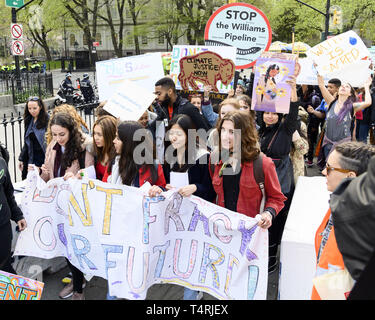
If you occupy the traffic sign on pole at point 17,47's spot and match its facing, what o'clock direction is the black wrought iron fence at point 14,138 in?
The black wrought iron fence is roughly at 12 o'clock from the traffic sign on pole.

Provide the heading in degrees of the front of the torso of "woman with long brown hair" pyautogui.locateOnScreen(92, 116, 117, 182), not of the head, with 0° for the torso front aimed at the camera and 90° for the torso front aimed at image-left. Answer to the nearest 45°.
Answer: approximately 45°

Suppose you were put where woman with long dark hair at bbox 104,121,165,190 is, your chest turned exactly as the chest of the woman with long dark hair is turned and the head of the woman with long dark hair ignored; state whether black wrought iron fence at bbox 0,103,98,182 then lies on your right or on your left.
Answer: on your right

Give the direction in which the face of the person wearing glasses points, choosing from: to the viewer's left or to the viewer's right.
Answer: to the viewer's left

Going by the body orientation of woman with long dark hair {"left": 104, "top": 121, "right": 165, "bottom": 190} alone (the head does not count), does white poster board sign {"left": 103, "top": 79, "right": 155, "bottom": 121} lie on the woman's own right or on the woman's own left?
on the woman's own right

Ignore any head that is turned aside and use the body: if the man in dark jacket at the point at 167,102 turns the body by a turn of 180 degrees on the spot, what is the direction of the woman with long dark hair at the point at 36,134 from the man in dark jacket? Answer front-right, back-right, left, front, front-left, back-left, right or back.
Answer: back-left

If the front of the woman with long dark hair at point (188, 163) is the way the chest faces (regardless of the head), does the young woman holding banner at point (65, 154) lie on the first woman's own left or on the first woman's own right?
on the first woman's own right

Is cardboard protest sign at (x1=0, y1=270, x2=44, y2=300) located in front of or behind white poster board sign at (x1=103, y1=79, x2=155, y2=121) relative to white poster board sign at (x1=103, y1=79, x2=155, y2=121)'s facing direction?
in front

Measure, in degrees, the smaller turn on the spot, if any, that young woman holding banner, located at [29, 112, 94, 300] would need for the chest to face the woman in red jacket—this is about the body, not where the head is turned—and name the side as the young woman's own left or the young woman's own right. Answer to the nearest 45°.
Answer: approximately 90° to the young woman's own left

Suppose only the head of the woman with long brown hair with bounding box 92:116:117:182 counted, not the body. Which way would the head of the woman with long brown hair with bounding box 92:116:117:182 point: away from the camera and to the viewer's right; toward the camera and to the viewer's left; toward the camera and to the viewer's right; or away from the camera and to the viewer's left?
toward the camera and to the viewer's left

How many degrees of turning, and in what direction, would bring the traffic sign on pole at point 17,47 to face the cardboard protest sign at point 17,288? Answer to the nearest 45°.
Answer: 0° — it already faces it

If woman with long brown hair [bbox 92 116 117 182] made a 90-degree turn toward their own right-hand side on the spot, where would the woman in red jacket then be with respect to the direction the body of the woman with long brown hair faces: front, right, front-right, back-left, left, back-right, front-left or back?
back

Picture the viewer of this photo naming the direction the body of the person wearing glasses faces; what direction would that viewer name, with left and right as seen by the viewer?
facing to the left of the viewer

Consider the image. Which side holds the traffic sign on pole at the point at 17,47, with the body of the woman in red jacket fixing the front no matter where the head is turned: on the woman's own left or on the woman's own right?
on the woman's own right
